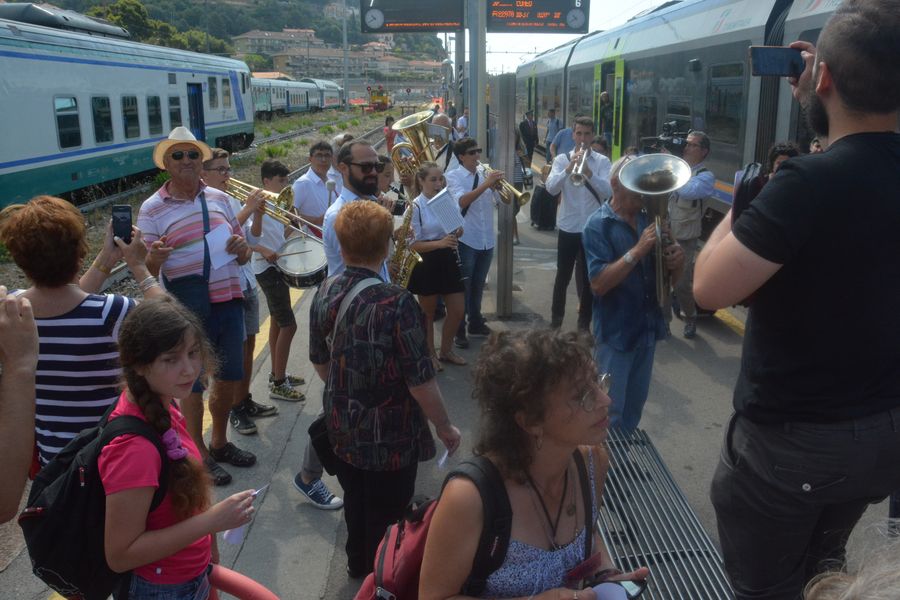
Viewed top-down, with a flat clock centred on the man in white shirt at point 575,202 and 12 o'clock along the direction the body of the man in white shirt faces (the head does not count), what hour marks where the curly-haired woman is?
The curly-haired woman is roughly at 12 o'clock from the man in white shirt.

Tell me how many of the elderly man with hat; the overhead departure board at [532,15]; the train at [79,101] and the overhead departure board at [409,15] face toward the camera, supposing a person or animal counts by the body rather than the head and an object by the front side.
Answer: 3

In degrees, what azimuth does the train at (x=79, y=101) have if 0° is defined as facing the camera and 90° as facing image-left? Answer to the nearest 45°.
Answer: approximately 225°

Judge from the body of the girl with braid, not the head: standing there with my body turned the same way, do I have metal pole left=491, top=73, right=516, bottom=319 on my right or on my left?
on my left

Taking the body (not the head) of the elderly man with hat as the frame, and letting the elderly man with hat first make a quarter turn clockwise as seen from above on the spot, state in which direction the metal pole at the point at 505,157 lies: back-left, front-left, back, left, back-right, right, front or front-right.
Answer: back-right

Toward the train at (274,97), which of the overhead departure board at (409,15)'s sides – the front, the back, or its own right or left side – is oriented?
back

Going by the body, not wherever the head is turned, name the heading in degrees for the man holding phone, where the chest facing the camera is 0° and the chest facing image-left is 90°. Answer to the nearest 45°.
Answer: approximately 135°

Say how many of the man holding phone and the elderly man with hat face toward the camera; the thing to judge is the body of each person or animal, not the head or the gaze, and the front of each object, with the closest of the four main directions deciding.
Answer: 1

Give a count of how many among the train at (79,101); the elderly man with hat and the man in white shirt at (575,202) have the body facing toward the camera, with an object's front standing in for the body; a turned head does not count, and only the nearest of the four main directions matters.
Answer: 2
